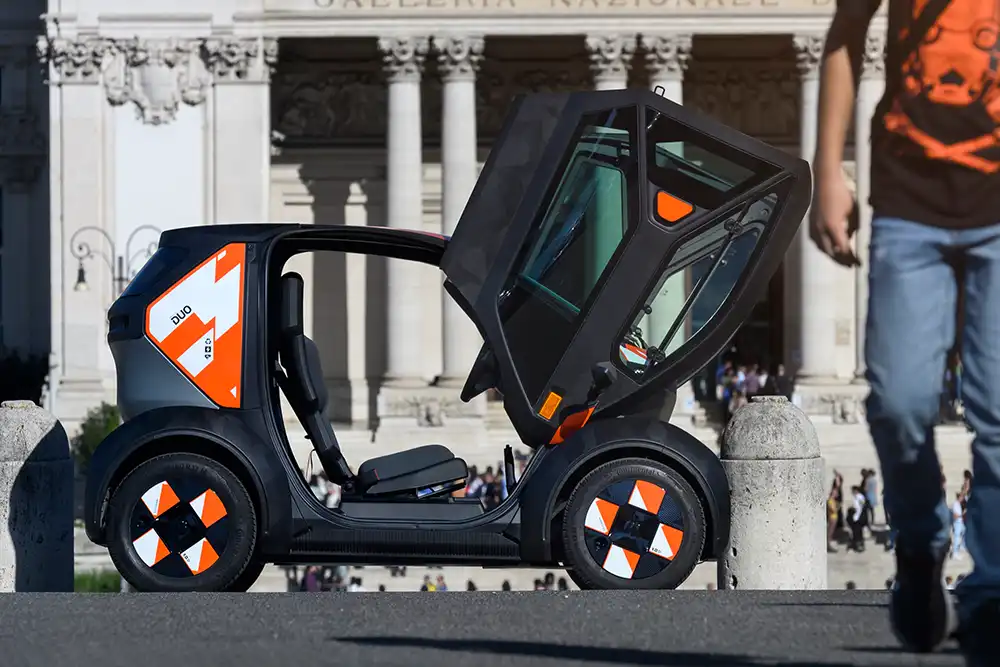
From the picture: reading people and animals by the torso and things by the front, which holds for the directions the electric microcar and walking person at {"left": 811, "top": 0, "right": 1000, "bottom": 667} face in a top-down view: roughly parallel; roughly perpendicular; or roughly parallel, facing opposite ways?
roughly perpendicular

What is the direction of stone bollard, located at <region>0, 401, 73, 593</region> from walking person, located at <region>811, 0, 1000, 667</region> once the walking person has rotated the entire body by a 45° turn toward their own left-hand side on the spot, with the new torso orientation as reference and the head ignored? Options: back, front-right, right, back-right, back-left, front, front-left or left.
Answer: back

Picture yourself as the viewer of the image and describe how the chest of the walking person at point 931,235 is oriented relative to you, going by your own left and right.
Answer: facing the viewer

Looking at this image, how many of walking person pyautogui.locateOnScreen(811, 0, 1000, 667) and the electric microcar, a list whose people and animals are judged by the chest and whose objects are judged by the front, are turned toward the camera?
1

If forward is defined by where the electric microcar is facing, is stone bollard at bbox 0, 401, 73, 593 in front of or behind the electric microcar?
behind

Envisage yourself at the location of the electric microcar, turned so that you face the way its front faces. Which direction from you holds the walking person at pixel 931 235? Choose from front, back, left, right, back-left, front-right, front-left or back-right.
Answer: right

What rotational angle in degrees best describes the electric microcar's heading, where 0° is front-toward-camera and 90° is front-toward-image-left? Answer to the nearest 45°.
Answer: approximately 270°

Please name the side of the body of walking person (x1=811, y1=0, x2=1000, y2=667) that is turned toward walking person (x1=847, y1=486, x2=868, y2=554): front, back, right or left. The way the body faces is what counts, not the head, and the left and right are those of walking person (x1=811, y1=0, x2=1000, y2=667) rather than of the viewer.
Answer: back

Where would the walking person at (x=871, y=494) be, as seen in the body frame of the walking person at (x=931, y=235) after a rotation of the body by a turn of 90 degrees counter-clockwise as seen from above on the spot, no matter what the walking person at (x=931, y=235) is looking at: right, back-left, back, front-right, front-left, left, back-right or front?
left

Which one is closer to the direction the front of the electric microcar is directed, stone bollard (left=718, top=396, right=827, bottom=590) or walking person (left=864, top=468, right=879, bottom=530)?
the stone bollard

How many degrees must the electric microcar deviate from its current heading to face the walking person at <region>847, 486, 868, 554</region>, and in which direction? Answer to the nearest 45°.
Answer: approximately 90° to its left

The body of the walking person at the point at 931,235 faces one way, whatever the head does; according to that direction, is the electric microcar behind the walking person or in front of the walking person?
behind

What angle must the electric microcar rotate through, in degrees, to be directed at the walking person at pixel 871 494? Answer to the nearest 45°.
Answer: approximately 90° to its left
